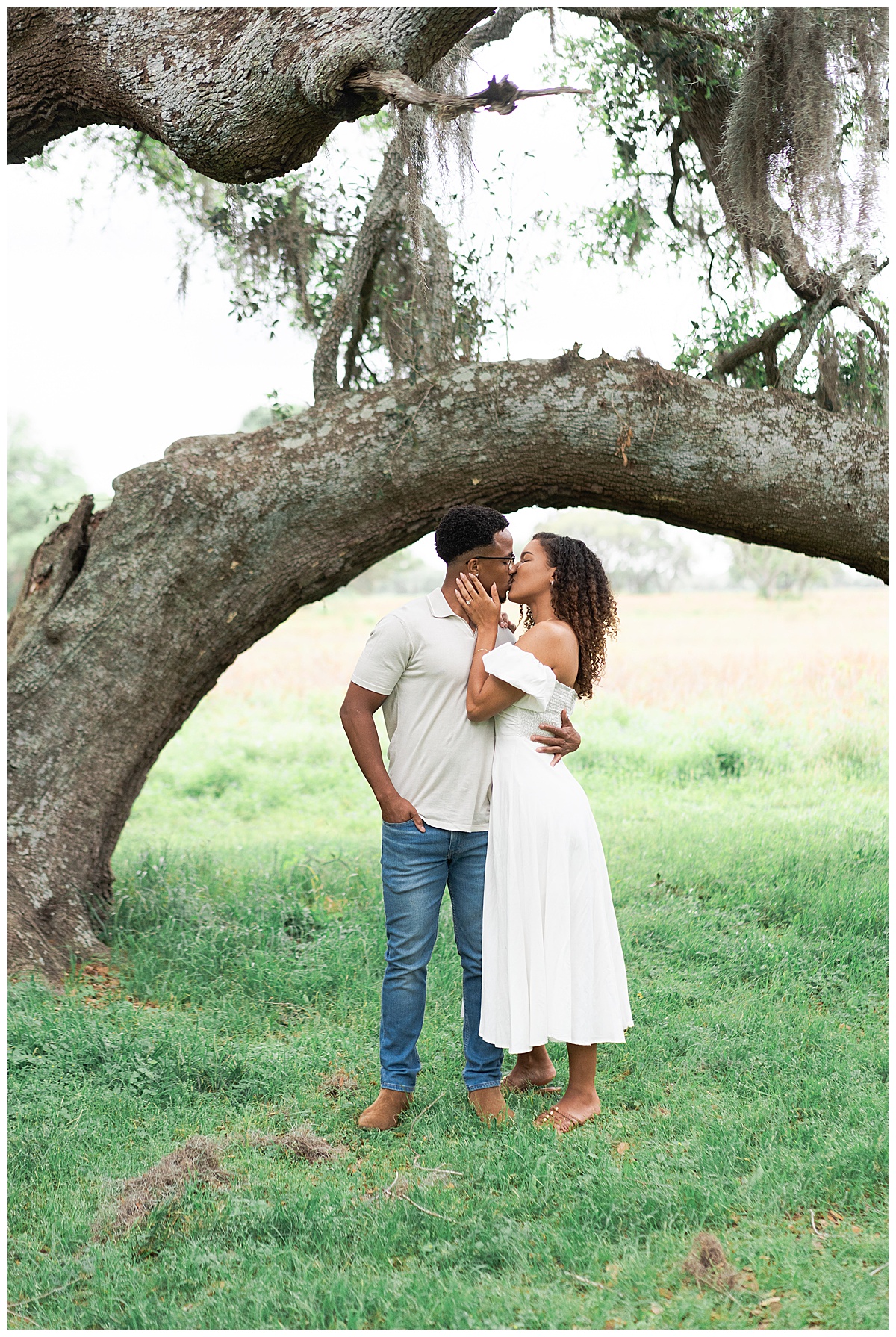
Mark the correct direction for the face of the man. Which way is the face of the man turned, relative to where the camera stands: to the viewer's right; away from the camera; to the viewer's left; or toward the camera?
to the viewer's right

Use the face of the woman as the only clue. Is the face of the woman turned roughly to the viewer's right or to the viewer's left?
to the viewer's left

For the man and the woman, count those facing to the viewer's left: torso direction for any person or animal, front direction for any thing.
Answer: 1

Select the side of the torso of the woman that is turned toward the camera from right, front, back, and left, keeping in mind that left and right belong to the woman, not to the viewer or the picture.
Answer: left
